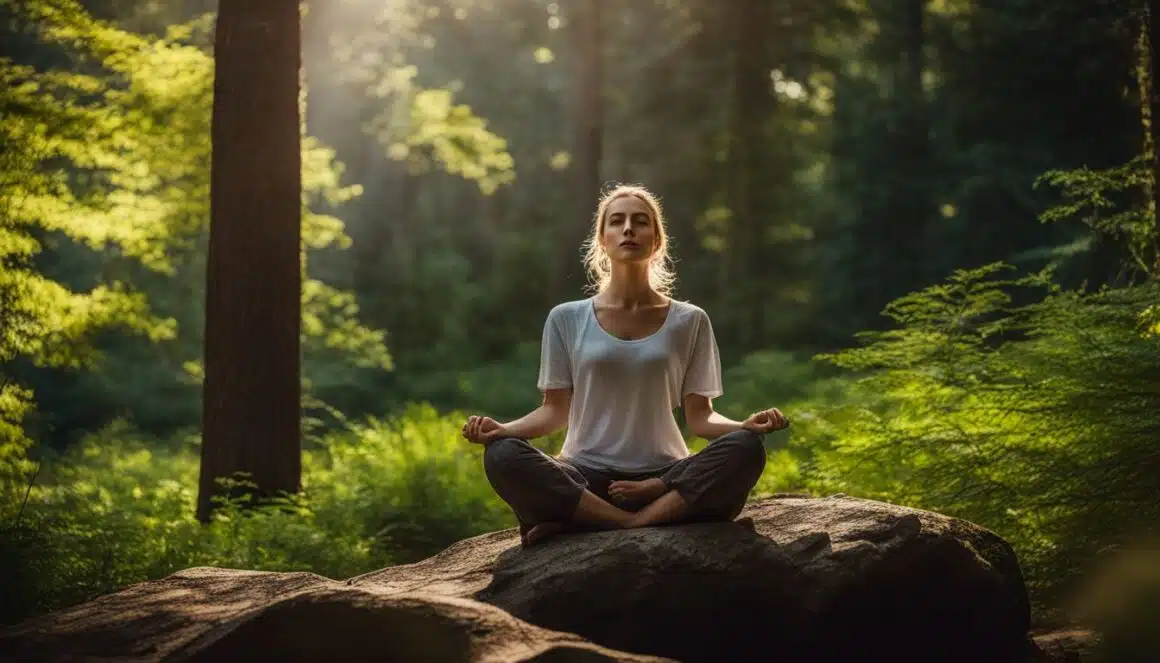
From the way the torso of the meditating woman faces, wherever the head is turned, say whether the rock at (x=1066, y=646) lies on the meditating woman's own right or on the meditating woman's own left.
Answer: on the meditating woman's own left

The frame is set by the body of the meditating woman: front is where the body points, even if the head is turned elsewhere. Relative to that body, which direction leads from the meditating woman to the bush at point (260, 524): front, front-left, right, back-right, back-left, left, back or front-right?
back-right

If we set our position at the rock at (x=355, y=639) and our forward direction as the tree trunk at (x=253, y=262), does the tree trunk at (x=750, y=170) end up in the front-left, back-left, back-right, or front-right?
front-right

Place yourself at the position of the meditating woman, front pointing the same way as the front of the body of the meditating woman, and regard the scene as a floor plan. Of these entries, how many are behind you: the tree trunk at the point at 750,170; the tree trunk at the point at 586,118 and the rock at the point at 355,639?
2

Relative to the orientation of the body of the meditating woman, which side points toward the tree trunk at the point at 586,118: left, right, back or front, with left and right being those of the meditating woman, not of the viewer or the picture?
back

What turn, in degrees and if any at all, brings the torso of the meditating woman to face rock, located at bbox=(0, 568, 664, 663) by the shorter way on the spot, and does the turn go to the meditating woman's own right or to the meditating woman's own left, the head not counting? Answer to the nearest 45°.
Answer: approximately 45° to the meditating woman's own right

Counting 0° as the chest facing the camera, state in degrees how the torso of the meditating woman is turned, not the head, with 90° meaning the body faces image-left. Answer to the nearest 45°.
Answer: approximately 0°

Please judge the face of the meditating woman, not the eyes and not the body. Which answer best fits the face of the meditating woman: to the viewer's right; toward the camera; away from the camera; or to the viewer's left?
toward the camera

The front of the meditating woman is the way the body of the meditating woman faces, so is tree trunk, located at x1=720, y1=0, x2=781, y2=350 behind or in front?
behind

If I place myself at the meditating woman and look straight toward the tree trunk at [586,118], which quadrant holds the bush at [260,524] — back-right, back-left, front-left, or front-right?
front-left

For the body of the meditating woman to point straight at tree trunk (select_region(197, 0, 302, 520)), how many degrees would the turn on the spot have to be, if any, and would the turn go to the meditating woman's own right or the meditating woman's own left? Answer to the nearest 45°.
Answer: approximately 135° to the meditating woman's own right
